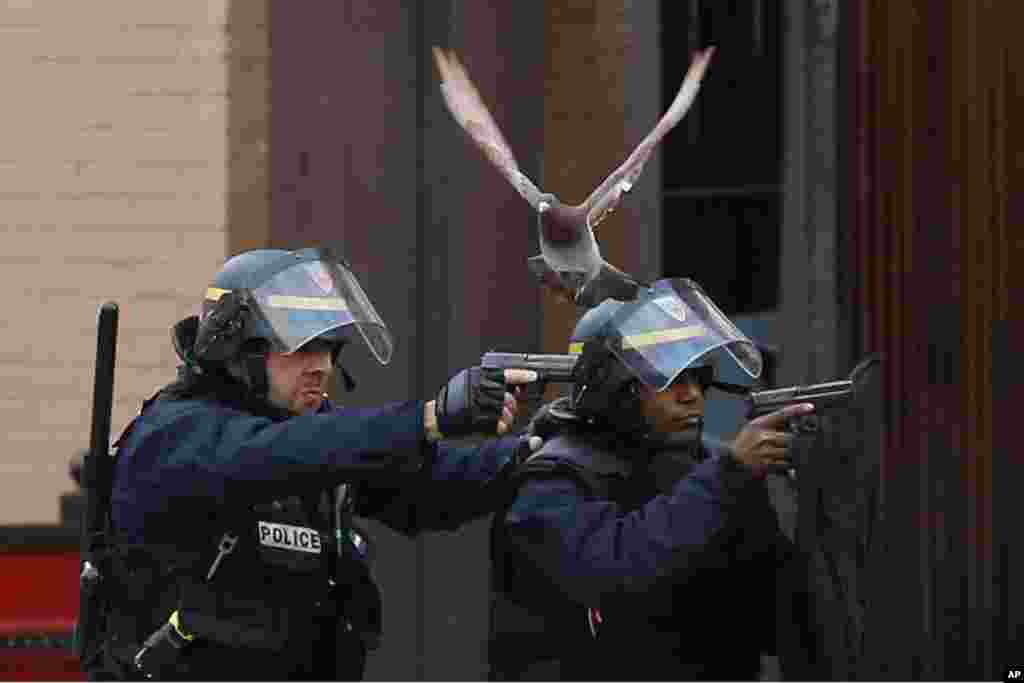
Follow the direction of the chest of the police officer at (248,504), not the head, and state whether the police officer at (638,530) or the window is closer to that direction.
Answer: the police officer

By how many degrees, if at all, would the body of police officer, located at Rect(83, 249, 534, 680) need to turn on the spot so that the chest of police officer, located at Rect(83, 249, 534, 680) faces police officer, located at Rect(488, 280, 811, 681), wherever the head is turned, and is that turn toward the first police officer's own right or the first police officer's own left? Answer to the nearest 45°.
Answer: approximately 45° to the first police officer's own left

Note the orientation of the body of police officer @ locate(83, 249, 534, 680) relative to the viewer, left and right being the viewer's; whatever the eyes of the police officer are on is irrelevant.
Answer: facing the viewer and to the right of the viewer

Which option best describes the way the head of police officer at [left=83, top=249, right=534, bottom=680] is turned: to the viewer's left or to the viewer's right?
to the viewer's right

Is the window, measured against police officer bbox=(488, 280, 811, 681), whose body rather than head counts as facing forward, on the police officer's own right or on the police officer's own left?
on the police officer's own left

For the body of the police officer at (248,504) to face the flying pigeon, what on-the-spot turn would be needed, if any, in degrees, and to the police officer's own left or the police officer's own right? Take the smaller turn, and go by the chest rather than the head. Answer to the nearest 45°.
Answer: approximately 45° to the police officer's own left

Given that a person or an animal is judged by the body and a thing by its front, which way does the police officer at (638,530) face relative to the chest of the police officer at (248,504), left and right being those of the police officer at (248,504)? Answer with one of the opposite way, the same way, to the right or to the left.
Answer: the same way

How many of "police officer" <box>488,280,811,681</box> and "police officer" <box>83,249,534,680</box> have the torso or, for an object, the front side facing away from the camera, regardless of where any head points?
0
